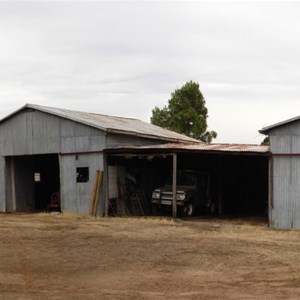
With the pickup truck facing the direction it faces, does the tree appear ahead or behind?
behind

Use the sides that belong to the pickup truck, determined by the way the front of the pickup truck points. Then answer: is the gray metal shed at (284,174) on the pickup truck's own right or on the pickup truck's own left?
on the pickup truck's own left

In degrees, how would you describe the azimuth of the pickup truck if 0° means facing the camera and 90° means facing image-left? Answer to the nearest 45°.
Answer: approximately 45°

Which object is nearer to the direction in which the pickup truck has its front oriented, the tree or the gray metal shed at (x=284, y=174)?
the gray metal shed
